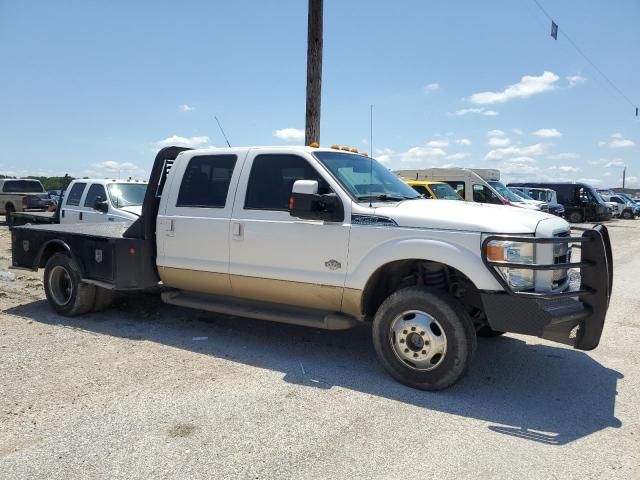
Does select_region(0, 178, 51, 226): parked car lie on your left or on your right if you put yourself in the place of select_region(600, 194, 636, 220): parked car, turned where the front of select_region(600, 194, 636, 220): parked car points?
on your right

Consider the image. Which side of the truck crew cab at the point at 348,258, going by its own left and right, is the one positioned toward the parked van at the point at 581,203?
left

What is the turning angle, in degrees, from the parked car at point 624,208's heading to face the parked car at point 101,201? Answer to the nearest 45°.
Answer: approximately 45° to its right

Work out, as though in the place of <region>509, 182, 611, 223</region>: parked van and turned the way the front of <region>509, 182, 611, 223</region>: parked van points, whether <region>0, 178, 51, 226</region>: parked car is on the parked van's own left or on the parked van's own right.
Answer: on the parked van's own right

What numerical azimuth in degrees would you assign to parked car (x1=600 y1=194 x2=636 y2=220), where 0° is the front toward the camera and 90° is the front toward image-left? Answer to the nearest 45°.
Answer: approximately 315°

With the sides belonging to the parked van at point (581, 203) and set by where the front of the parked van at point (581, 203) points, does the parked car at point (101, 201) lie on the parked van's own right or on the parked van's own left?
on the parked van's own right

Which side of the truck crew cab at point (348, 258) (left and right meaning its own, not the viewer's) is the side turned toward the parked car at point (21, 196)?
back

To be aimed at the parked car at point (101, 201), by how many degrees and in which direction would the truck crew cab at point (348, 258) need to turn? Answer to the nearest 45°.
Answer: approximately 180°

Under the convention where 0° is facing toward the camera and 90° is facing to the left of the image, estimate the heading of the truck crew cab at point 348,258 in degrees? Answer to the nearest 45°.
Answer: approximately 315°
